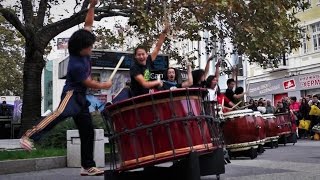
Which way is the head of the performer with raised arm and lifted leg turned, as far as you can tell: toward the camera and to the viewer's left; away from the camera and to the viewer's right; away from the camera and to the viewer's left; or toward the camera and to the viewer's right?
away from the camera and to the viewer's right

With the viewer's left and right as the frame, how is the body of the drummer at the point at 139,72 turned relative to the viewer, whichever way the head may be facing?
facing the viewer and to the right of the viewer

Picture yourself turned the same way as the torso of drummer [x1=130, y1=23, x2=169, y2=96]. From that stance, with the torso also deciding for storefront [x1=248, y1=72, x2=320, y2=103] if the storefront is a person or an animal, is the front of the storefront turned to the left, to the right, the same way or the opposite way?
to the right

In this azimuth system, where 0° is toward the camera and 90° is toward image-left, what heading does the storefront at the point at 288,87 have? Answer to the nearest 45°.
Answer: approximately 45°

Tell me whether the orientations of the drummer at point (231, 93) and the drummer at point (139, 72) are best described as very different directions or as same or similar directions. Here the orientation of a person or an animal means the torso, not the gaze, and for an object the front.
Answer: same or similar directions

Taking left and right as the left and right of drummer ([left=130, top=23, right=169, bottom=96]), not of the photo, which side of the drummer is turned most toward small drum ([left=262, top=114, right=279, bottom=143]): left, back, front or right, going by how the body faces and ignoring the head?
left

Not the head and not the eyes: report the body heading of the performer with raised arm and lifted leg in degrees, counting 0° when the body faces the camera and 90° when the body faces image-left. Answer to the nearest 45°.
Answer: approximately 270°

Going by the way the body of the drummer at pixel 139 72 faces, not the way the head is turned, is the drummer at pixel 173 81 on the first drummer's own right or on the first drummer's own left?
on the first drummer's own left

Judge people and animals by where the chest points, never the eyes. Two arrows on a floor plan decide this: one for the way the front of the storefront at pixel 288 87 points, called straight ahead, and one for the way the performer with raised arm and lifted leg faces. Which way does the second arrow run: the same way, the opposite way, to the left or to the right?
the opposite way

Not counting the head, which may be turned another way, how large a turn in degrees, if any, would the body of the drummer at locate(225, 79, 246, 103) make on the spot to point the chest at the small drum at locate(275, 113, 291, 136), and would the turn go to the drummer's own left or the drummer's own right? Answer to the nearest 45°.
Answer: approximately 135° to the drummer's own left
